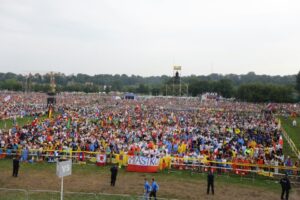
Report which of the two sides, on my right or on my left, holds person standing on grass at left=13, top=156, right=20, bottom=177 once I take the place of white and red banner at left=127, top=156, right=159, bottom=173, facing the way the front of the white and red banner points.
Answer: on my right

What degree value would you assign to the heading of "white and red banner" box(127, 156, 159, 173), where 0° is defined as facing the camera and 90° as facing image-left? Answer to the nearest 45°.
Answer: approximately 0°
